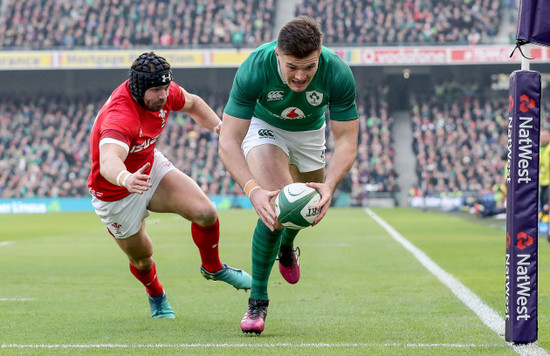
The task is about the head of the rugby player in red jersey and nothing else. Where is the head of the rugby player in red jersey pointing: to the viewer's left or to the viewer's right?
to the viewer's right

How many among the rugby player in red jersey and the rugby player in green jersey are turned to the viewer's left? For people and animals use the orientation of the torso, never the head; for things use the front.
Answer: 0

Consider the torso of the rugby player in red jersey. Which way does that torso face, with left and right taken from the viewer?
facing the viewer and to the right of the viewer

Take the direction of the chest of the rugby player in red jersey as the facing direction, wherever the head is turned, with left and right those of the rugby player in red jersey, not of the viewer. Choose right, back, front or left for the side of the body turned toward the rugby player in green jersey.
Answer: front

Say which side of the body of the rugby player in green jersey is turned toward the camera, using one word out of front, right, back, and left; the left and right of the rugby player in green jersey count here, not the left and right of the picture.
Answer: front

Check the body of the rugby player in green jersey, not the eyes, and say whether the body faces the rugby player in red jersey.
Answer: no

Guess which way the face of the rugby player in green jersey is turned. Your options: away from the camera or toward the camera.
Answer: toward the camera
